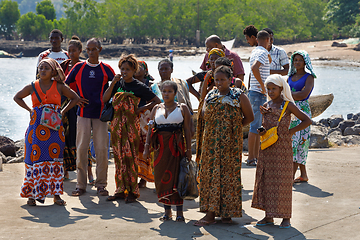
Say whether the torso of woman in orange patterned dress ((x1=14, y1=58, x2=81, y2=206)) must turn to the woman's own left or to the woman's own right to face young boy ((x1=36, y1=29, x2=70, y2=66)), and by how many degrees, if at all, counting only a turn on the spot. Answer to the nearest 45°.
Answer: approximately 180°

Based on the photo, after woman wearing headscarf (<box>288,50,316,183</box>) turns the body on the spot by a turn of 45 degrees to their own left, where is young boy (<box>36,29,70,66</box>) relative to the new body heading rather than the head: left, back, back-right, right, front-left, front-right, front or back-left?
right

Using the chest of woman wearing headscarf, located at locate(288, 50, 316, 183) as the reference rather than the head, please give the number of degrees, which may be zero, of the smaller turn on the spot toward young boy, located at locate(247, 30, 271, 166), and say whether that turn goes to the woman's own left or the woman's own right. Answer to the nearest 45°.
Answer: approximately 90° to the woman's own right

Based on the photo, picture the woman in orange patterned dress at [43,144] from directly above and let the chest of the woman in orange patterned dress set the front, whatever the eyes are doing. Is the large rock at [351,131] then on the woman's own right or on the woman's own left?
on the woman's own left

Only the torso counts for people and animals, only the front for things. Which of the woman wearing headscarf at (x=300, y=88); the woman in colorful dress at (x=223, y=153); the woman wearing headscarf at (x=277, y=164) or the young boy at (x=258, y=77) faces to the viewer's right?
the young boy

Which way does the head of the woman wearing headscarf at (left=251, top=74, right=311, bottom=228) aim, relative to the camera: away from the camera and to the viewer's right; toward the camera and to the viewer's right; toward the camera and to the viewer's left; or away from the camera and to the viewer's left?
toward the camera and to the viewer's left

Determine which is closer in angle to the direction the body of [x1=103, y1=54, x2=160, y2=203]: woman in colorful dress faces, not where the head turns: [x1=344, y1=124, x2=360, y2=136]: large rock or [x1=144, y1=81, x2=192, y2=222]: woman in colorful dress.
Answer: the woman in colorful dress

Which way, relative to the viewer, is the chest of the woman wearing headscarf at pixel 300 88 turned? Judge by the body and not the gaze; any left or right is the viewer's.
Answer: facing the viewer and to the left of the viewer

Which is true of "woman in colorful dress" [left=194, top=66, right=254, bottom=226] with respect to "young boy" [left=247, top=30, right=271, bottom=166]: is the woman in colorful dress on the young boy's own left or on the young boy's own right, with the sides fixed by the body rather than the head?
on the young boy's own right

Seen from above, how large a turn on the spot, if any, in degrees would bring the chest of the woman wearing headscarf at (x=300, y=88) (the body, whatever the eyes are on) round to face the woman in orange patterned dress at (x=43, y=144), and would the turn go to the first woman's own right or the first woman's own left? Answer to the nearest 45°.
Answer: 0° — they already face them

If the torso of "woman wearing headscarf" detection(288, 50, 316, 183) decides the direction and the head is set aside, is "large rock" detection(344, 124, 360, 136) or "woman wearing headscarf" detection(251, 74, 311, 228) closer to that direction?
the woman wearing headscarf

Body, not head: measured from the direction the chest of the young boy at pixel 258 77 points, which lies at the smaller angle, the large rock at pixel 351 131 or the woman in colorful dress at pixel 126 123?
the large rock

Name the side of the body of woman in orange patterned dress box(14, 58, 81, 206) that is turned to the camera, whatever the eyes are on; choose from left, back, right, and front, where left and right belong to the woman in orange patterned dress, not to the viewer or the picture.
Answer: front

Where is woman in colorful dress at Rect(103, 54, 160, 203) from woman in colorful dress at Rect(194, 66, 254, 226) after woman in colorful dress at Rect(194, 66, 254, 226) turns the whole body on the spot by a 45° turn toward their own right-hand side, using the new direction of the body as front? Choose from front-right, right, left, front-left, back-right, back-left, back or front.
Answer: front-right

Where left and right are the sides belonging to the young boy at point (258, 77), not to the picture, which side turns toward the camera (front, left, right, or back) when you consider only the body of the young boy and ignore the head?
right
